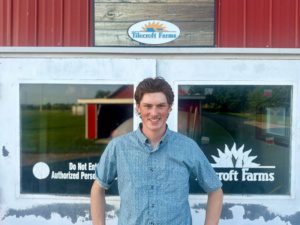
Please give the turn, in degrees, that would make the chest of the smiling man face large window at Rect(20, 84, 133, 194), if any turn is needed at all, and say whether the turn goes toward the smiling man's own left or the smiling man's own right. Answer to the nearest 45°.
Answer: approximately 135° to the smiling man's own right

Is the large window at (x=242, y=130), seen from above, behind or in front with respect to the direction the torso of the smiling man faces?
behind

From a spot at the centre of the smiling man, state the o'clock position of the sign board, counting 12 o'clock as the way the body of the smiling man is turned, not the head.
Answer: The sign board is roughly at 6 o'clock from the smiling man.

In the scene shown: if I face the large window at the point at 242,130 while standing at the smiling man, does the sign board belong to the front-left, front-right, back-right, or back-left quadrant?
front-left

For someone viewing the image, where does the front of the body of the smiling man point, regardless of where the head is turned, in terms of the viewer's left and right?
facing the viewer

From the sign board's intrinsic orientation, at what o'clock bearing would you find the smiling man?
The smiling man is roughly at 12 o'clock from the sign board.

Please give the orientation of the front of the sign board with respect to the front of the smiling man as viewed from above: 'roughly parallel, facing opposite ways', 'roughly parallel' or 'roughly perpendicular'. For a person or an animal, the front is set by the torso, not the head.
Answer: roughly parallel

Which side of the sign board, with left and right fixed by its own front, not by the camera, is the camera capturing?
front

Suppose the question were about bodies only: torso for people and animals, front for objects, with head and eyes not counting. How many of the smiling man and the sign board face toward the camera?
2
